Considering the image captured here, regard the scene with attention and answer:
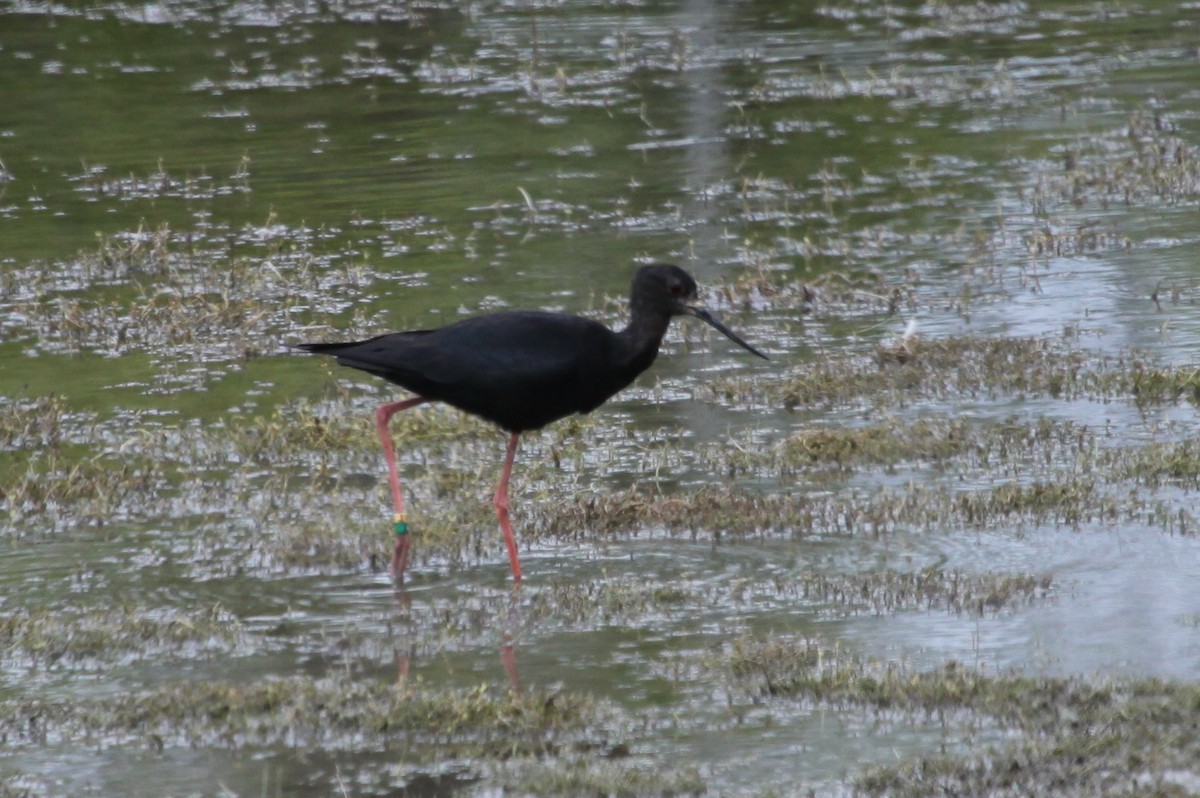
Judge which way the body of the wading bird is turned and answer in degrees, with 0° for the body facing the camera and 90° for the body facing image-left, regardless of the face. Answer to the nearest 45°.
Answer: approximately 270°
